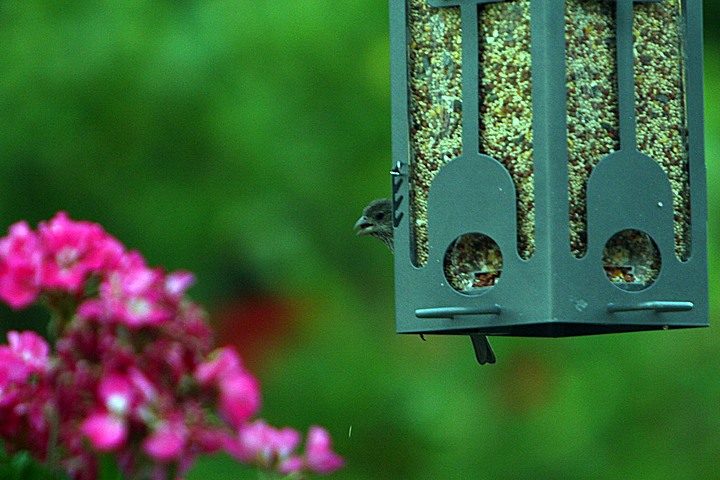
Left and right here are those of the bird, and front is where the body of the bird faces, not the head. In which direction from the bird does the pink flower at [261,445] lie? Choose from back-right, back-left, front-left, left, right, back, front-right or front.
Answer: left

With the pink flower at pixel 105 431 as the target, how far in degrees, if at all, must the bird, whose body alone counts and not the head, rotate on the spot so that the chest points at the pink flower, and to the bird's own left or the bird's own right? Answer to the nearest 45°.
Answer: approximately 90° to the bird's own left

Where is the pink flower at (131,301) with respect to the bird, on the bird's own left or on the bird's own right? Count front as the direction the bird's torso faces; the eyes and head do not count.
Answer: on the bird's own left

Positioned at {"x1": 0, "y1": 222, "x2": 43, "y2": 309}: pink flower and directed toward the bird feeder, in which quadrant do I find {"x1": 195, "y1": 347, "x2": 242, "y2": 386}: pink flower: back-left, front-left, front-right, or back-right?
front-right

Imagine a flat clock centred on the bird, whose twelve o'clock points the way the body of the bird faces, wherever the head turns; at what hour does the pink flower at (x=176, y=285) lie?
The pink flower is roughly at 9 o'clock from the bird.

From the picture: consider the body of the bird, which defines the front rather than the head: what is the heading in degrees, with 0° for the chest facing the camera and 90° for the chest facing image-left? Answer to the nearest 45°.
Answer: approximately 90°

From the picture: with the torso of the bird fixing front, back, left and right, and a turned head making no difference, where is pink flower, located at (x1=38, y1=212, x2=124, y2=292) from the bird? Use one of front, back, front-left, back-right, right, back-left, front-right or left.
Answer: left

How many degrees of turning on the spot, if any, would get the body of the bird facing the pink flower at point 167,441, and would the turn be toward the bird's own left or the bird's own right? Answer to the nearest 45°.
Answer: approximately 90° to the bird's own left

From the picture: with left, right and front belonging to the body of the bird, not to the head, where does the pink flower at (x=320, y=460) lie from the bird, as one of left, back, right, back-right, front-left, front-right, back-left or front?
left

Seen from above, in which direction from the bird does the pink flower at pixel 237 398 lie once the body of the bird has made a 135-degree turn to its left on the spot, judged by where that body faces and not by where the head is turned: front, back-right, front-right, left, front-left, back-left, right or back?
front-right

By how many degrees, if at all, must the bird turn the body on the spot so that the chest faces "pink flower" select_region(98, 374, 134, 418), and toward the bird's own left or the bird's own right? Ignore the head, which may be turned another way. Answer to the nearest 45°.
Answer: approximately 90° to the bird's own left

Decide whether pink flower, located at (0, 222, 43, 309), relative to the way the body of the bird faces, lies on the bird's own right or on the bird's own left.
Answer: on the bird's own left
